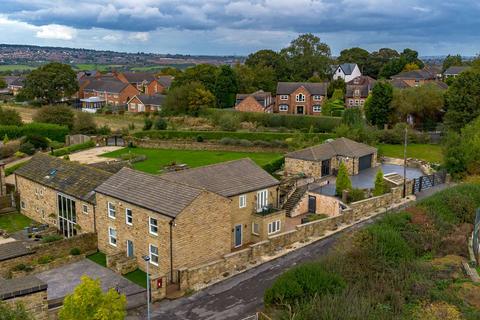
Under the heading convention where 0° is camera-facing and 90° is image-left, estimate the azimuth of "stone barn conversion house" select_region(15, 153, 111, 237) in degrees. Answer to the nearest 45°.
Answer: approximately 45°

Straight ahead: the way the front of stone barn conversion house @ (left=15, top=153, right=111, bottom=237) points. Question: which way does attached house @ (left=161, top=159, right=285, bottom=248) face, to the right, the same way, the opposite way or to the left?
to the left

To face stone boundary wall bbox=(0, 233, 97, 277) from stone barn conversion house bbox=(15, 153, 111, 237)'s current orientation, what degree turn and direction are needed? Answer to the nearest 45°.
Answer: approximately 45° to its left

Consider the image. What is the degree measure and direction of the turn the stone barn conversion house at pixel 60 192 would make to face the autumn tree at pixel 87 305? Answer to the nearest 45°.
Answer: approximately 45° to its left

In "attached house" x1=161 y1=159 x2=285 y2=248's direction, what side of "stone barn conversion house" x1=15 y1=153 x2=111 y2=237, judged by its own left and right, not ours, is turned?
left

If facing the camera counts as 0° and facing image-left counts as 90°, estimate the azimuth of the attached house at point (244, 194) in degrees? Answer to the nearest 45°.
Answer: approximately 315°

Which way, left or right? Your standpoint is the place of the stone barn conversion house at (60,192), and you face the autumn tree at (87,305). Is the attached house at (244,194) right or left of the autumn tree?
left

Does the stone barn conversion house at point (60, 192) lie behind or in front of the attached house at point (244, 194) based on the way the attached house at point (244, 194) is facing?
behind
